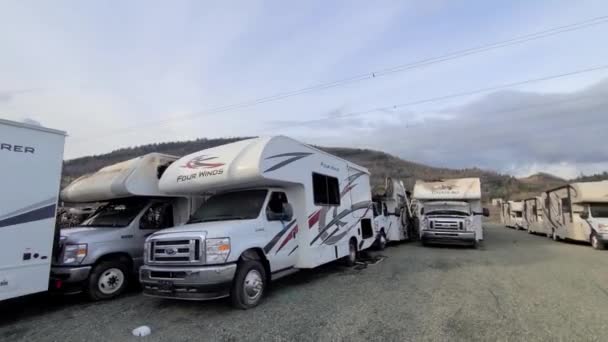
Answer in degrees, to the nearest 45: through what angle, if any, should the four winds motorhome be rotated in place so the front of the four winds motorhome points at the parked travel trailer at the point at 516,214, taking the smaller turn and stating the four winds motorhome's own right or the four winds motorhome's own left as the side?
approximately 180°

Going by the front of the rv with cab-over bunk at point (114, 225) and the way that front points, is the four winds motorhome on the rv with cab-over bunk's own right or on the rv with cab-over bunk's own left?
on the rv with cab-over bunk's own left

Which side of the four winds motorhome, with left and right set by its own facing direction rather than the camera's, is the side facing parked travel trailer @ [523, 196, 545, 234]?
back

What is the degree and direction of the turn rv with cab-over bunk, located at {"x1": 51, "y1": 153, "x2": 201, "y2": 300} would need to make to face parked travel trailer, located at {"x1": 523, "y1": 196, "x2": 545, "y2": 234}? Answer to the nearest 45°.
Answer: approximately 135° to its left

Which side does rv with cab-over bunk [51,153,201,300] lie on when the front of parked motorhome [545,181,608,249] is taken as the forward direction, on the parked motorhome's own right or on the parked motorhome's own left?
on the parked motorhome's own right

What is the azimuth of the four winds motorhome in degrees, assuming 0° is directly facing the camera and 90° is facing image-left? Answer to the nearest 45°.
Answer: approximately 45°
